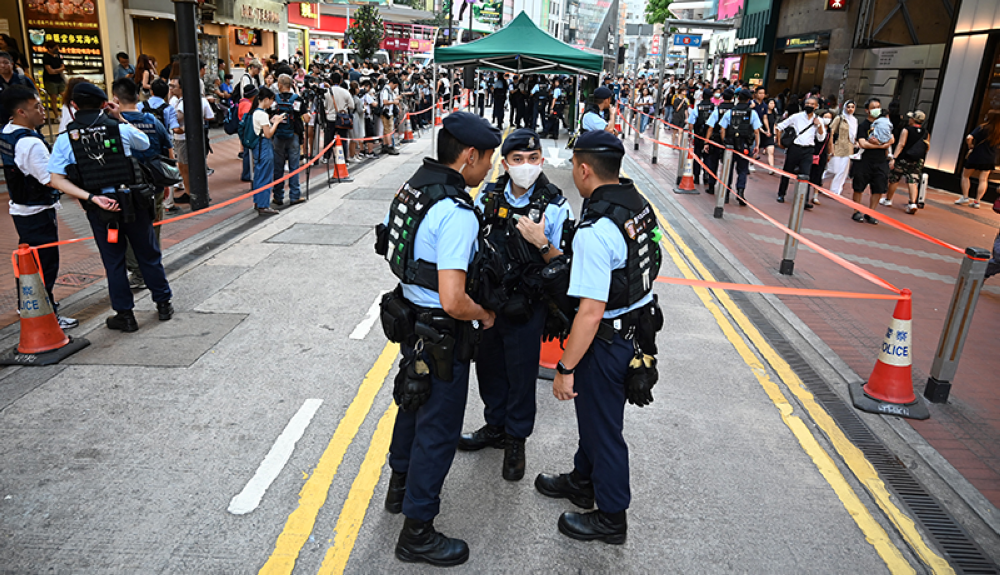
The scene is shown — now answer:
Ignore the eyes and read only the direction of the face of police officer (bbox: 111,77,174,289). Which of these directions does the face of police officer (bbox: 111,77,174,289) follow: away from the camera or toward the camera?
away from the camera

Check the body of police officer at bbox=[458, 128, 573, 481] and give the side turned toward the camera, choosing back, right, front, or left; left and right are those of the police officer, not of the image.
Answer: front

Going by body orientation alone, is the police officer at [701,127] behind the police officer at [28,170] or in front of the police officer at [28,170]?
in front

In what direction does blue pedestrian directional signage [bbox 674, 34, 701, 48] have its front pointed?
toward the camera

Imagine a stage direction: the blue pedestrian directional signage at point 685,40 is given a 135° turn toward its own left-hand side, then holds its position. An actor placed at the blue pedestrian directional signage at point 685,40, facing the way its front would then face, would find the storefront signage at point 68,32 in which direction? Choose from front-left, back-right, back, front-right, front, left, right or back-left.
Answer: back

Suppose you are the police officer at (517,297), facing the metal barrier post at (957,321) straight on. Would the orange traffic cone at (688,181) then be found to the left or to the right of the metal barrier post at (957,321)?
left

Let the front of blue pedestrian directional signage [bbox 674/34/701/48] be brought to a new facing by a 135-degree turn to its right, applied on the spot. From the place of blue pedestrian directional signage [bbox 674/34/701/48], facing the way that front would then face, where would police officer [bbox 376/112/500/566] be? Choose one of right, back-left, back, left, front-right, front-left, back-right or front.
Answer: back-left

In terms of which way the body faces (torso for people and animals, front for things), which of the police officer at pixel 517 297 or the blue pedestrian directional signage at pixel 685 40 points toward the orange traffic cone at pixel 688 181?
the blue pedestrian directional signage

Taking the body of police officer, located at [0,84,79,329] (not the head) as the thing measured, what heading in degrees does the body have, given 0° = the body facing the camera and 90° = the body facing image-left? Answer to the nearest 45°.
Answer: approximately 270°

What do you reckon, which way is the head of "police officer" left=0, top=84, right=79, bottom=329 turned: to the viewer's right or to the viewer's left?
to the viewer's right

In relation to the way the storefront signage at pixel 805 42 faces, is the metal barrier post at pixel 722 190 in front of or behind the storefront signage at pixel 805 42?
in front
